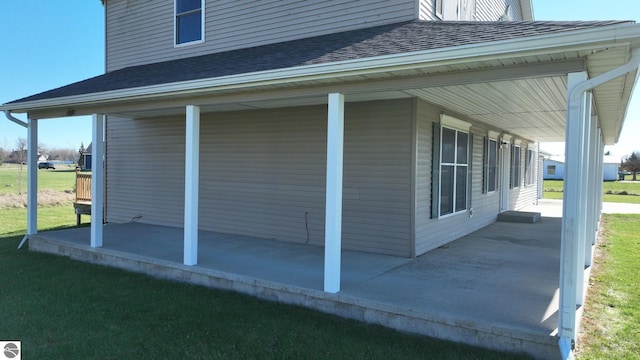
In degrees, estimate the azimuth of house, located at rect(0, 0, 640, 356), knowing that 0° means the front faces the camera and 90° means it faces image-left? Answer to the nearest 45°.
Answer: approximately 315°
